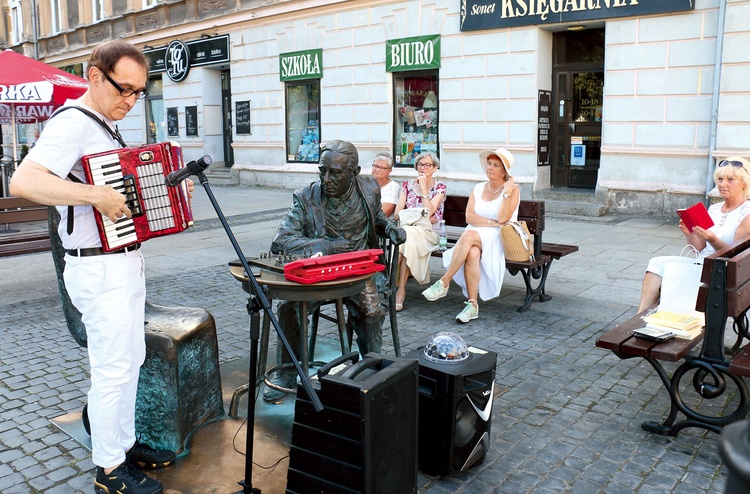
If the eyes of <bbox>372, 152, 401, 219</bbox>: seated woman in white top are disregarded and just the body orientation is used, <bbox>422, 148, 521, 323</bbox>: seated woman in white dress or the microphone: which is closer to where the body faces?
the microphone

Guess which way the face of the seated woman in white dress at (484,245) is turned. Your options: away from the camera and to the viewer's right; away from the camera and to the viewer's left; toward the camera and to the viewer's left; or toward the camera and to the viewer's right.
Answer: toward the camera and to the viewer's left

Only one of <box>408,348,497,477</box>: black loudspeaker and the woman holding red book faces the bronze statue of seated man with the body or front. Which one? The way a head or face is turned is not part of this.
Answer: the woman holding red book

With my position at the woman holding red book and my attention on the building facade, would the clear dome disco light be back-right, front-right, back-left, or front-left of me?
back-left

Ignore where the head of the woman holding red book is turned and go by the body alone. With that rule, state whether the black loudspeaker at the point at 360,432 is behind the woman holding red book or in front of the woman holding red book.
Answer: in front

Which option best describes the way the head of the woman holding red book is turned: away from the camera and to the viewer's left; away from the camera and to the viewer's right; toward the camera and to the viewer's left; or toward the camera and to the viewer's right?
toward the camera and to the viewer's left

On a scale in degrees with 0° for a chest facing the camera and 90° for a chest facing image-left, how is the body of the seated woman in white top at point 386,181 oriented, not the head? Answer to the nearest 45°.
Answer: approximately 45°

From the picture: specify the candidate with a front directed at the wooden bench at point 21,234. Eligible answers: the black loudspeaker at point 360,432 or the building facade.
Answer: the building facade

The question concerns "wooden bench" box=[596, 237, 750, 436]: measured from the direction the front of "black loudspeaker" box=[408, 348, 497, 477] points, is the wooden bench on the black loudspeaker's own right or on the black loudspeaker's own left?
on the black loudspeaker's own left

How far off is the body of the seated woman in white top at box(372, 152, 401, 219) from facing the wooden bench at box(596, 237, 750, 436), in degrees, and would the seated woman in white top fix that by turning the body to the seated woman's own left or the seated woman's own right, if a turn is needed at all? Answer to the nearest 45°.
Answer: approximately 90° to the seated woman's own left

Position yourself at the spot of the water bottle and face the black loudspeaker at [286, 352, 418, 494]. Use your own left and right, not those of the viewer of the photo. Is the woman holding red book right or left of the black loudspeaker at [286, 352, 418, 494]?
left

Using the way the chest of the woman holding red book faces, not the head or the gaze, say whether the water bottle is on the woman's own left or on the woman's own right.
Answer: on the woman's own right

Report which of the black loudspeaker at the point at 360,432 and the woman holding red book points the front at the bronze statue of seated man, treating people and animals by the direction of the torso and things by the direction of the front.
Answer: the woman holding red book

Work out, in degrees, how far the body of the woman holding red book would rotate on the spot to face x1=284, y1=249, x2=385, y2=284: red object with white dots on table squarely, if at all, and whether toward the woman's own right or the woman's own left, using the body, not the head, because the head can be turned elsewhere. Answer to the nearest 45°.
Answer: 0° — they already face it

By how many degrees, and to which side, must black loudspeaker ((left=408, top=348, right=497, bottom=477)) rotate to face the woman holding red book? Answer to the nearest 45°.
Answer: approximately 90° to its left

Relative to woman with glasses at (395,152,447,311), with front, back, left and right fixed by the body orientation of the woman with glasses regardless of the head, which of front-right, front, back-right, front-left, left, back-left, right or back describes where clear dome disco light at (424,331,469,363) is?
front-left

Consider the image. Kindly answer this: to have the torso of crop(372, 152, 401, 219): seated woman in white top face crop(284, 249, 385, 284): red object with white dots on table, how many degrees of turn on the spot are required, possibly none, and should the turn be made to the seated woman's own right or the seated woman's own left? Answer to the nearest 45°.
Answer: approximately 45° to the seated woman's own left

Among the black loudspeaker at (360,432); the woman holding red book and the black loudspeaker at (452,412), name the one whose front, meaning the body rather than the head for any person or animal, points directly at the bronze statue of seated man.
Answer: the woman holding red book

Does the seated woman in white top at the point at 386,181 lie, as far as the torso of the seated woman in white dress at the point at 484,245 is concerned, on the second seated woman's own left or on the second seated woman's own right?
on the second seated woman's own right
